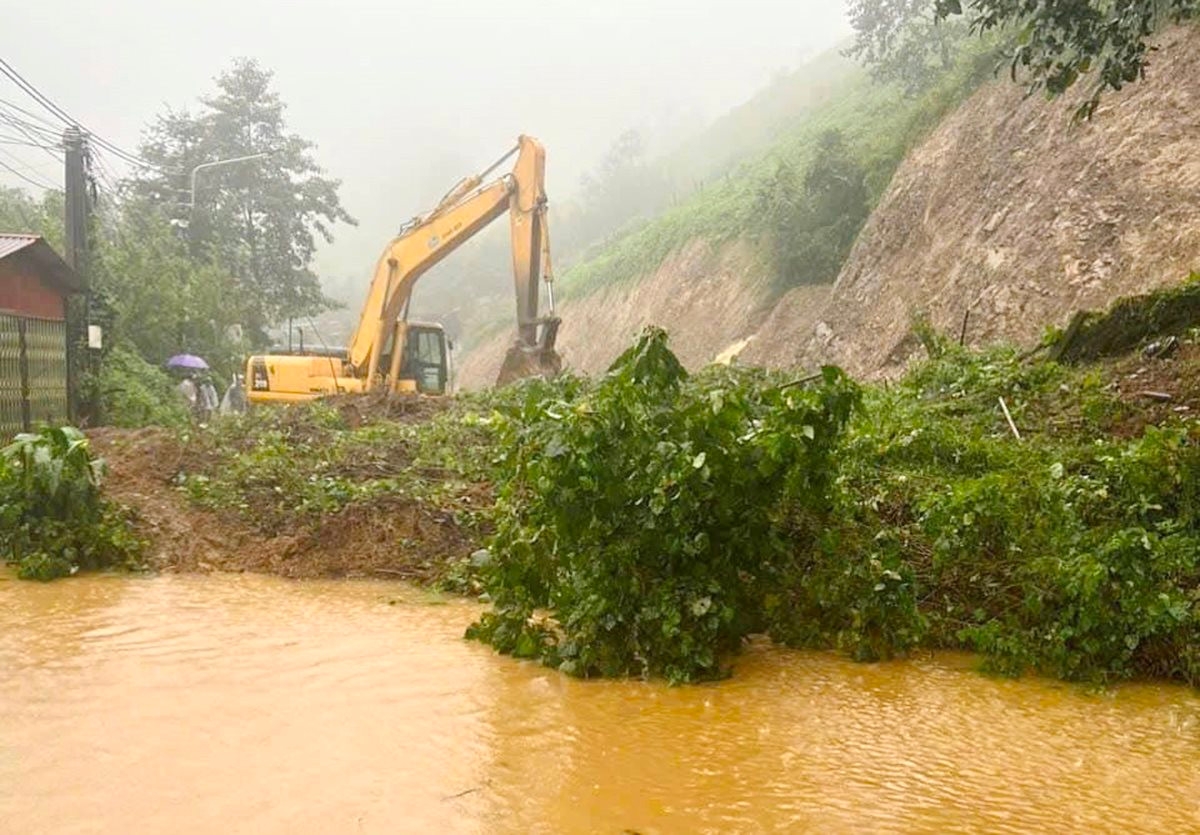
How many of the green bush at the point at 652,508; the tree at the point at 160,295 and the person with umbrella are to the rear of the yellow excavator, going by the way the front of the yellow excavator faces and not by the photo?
2

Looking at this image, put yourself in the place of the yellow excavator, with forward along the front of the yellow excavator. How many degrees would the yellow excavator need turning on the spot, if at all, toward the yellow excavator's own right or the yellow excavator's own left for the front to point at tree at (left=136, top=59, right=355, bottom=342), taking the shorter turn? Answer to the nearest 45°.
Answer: approximately 135° to the yellow excavator's own left

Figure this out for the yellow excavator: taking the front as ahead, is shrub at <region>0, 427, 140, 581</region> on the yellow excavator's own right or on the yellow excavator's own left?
on the yellow excavator's own right

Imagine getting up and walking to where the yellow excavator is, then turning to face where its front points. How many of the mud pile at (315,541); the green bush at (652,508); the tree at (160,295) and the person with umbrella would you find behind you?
2

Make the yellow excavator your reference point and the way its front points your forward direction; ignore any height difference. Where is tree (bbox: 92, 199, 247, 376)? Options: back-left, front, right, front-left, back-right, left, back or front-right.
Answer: back

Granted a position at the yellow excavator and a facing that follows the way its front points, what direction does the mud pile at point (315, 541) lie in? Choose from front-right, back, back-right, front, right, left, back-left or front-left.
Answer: front-right

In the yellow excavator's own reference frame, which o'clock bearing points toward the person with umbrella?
The person with umbrella is roughly at 6 o'clock from the yellow excavator.

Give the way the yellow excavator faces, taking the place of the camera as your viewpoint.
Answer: facing the viewer and to the right of the viewer

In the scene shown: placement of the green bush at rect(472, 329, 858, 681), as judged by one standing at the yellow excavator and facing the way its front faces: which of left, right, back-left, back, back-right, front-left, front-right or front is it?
front-right

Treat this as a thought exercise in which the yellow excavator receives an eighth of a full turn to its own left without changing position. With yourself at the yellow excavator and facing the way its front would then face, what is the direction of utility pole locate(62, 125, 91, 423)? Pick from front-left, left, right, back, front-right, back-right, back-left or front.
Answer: back
